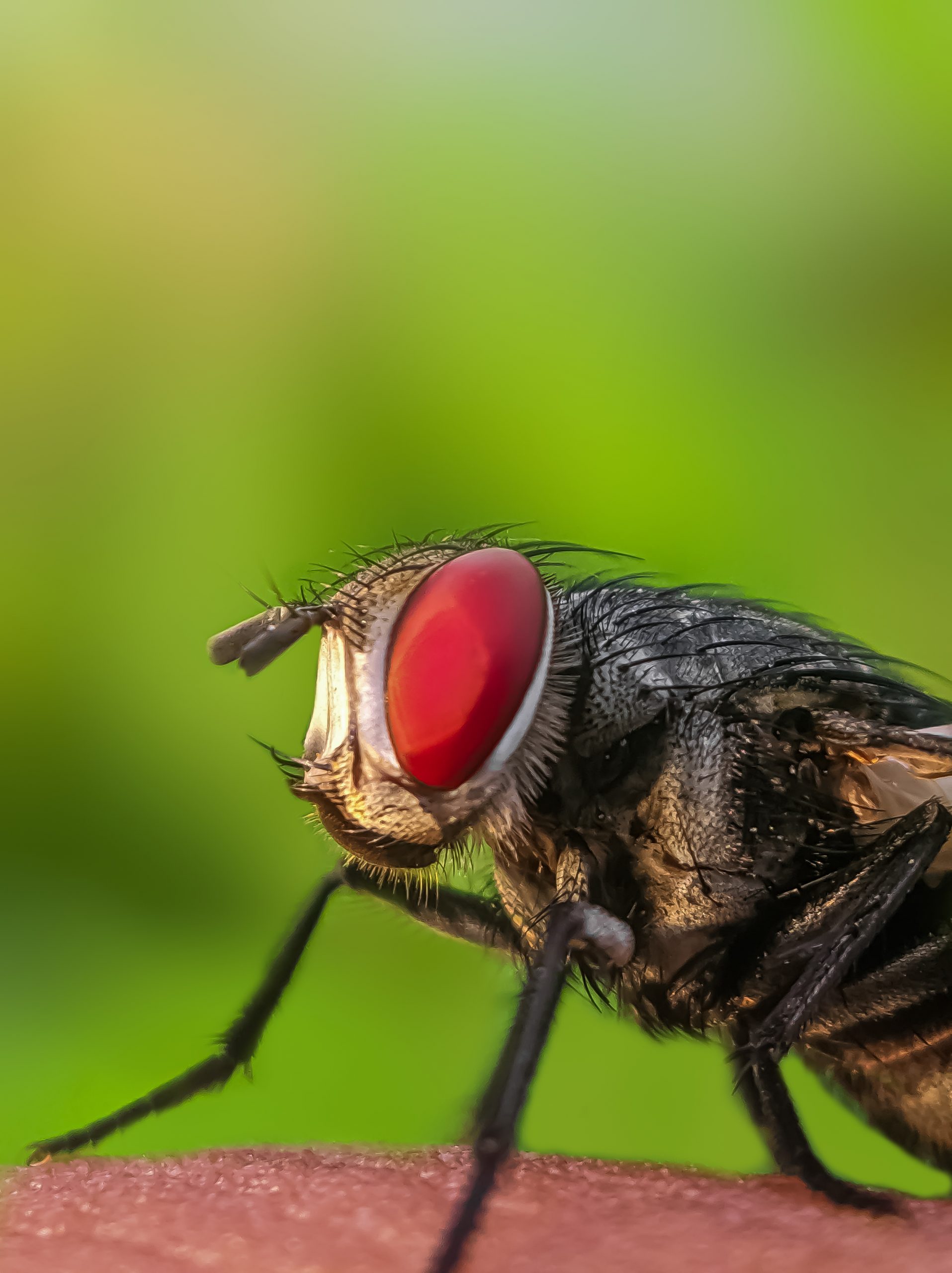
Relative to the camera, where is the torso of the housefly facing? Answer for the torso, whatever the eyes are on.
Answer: to the viewer's left
